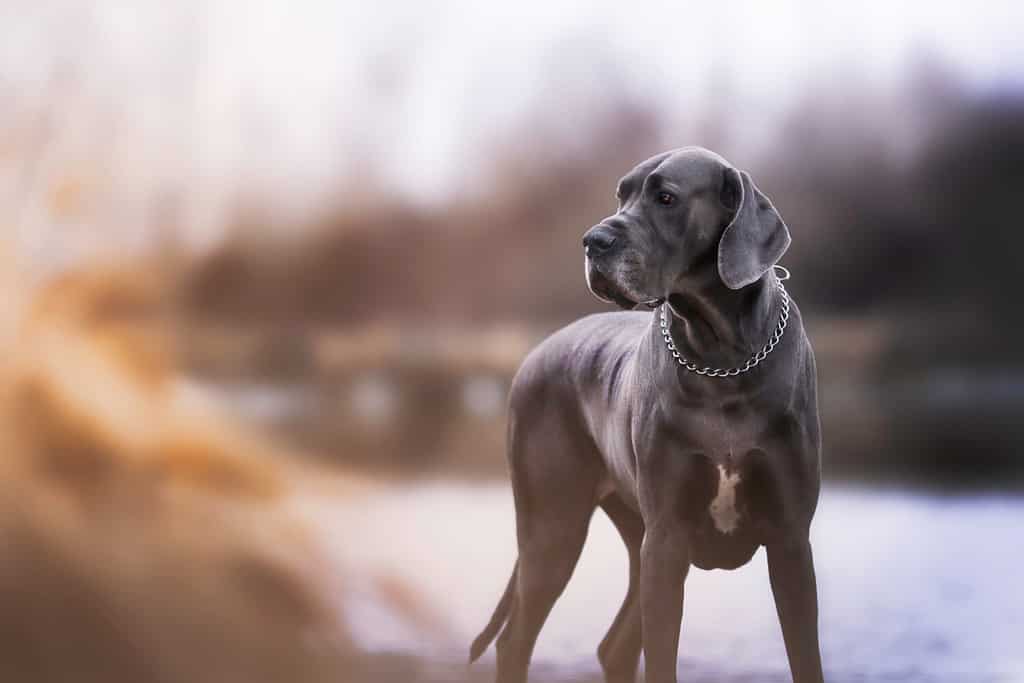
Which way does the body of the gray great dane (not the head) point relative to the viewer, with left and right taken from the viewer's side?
facing the viewer and to the right of the viewer
